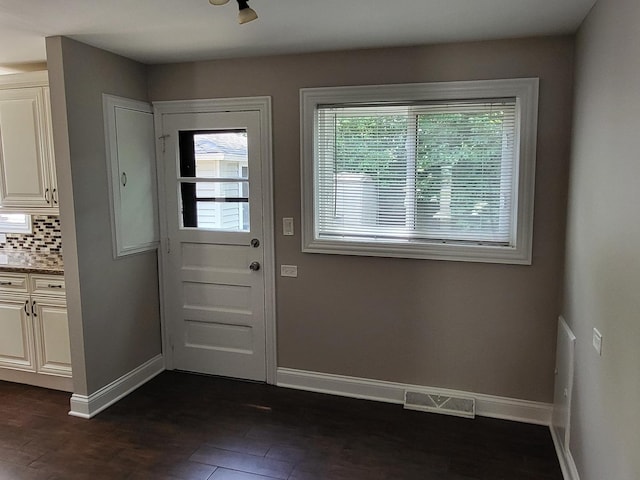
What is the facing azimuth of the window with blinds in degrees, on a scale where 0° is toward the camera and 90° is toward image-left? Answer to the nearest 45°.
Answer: approximately 0°

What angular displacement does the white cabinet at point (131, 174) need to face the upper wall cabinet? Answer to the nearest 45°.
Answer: approximately 135° to its right

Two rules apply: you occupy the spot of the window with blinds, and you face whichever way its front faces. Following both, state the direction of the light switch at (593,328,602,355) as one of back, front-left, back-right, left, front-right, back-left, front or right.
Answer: front-left

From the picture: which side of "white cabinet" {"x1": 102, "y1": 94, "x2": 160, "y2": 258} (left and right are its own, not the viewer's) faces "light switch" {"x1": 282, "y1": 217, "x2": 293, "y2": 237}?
front

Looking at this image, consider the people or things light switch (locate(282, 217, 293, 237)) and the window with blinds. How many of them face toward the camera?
2

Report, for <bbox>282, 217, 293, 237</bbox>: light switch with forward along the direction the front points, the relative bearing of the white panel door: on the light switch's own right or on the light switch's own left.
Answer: on the light switch's own right

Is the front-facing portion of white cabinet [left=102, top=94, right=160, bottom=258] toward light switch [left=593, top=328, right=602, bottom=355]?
yes

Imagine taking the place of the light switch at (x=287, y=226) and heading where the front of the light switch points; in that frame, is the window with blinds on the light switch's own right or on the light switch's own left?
on the light switch's own left

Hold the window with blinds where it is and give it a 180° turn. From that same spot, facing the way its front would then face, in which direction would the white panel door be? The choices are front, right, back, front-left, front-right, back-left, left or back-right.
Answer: left

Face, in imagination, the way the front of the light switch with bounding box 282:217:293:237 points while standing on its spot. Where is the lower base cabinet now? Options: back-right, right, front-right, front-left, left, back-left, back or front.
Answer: right

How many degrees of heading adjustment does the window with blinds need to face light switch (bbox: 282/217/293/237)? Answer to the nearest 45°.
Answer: approximately 90° to its right

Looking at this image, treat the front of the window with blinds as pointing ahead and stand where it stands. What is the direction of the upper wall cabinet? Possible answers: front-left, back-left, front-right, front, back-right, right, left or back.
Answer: right

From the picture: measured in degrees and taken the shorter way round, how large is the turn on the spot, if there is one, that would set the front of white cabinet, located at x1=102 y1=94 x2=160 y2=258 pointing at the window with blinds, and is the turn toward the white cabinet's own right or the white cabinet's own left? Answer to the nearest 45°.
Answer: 0° — it already faces it

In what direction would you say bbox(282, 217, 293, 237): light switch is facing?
toward the camera

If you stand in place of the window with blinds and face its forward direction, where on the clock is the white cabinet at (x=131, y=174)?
The white cabinet is roughly at 3 o'clock from the window with blinds.
